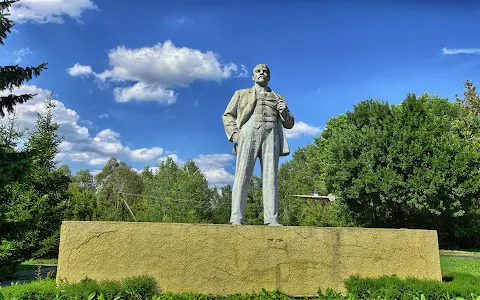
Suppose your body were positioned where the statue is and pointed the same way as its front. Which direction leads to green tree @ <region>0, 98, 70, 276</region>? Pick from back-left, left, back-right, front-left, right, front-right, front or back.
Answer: back-right

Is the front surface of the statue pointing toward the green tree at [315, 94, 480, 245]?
no

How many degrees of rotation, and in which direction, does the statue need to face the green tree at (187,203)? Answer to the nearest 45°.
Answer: approximately 180°

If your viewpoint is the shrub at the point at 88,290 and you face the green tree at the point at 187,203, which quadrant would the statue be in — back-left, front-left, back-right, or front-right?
front-right

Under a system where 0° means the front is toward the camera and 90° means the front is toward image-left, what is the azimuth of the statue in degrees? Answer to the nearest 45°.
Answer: approximately 0°

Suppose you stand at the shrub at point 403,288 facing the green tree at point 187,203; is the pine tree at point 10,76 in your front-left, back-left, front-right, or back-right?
front-left

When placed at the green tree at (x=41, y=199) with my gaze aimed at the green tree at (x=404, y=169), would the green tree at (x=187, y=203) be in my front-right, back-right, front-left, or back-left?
front-left

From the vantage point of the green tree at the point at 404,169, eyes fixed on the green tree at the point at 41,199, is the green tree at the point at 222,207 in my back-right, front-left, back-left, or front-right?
front-right

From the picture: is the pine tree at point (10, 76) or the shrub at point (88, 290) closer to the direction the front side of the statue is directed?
the shrub

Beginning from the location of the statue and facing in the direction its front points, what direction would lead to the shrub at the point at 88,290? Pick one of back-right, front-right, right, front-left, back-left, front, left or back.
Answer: front-right

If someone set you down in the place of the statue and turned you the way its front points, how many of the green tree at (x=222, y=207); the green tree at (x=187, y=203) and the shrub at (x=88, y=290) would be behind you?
2

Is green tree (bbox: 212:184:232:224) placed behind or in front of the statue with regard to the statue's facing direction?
behind
